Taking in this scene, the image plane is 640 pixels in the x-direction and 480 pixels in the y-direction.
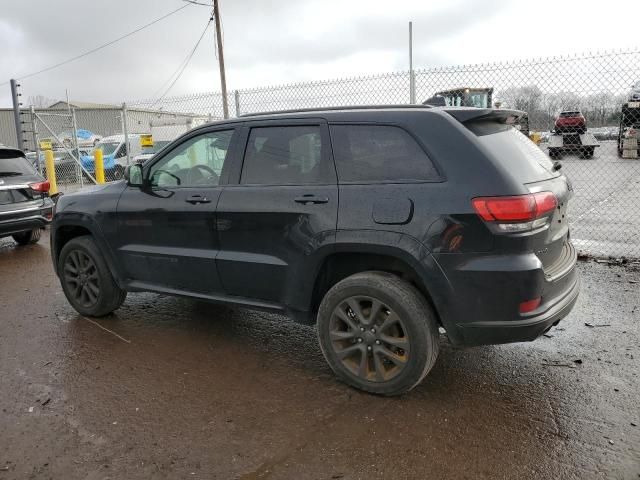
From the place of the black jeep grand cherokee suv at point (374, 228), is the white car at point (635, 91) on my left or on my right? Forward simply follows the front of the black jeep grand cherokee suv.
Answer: on my right

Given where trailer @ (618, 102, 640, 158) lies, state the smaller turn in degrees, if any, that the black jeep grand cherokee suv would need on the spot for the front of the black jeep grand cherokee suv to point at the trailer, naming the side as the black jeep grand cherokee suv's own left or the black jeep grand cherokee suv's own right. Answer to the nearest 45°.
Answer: approximately 90° to the black jeep grand cherokee suv's own right

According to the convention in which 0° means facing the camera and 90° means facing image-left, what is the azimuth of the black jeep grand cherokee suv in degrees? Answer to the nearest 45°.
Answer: approximately 135°
